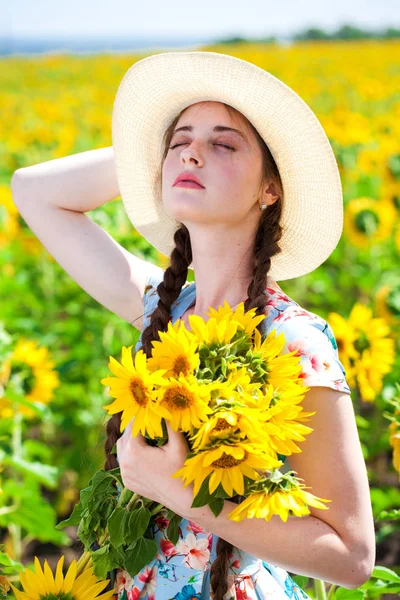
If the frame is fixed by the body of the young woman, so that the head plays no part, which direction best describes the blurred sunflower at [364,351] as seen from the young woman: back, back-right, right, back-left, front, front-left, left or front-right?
back

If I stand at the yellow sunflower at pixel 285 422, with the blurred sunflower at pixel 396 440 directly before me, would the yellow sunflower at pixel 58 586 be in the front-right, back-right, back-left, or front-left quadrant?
back-left

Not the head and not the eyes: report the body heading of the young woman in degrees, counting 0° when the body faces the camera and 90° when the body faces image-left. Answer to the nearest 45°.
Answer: approximately 45°

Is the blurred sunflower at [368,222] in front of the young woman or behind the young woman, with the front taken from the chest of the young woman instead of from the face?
behind
